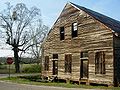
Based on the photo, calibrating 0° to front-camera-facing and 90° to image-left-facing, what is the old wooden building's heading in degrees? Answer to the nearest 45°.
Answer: approximately 45°
